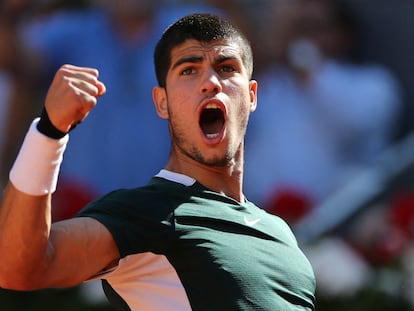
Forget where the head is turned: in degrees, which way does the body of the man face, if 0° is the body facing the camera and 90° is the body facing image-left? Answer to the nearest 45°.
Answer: approximately 315°
